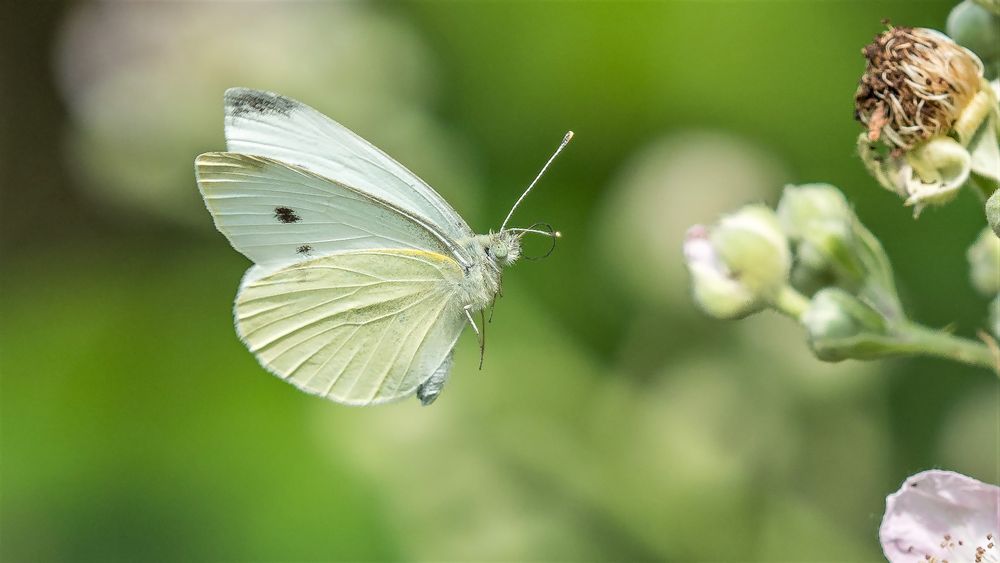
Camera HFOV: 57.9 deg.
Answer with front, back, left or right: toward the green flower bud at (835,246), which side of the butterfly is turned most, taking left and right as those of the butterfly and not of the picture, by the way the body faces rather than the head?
front

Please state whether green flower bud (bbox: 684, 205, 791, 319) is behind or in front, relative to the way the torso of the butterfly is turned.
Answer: in front

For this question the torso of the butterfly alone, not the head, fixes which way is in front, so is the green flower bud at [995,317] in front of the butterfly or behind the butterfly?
in front

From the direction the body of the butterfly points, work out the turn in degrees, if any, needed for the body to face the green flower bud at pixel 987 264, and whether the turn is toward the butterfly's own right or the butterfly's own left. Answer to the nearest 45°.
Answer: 0° — it already faces it

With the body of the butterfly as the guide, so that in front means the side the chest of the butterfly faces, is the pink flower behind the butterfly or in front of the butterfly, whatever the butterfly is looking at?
in front

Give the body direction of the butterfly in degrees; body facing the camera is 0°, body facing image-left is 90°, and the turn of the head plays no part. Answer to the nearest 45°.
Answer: approximately 270°
